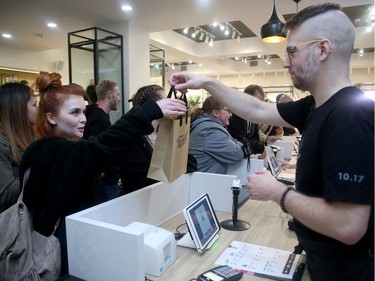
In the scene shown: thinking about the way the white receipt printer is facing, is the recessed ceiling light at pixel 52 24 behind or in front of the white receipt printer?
behind

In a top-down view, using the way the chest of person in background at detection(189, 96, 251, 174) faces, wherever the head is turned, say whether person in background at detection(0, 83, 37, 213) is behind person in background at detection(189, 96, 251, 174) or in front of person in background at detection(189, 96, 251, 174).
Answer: behind

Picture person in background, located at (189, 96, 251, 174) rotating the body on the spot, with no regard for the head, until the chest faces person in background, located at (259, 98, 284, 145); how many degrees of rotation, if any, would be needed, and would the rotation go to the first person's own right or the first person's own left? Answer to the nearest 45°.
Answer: approximately 90° to the first person's own left
